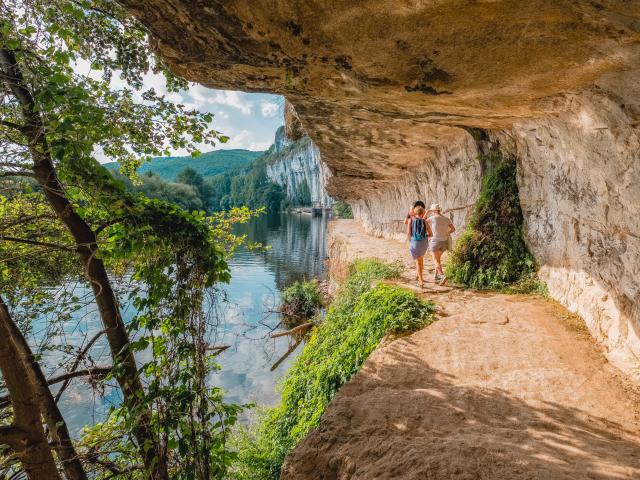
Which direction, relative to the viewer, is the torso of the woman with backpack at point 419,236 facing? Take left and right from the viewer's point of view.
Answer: facing away from the viewer

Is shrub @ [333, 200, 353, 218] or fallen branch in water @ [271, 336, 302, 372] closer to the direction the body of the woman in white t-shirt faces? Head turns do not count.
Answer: the shrub

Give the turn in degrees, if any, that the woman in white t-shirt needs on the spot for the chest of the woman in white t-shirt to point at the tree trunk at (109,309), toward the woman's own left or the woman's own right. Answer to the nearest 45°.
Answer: approximately 135° to the woman's own left

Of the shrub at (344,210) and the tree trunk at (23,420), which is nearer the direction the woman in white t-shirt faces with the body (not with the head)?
the shrub

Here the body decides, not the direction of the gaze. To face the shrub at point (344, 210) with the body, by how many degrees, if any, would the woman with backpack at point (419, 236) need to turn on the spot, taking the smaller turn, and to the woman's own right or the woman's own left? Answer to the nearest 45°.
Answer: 0° — they already face it

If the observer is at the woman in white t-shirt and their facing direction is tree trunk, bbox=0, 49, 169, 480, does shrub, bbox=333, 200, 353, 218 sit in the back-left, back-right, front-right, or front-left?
back-right

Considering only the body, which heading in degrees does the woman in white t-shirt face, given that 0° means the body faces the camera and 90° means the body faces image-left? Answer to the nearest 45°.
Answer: approximately 180°

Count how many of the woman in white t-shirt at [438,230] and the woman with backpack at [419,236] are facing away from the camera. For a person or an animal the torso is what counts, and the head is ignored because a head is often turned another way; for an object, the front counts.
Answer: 2

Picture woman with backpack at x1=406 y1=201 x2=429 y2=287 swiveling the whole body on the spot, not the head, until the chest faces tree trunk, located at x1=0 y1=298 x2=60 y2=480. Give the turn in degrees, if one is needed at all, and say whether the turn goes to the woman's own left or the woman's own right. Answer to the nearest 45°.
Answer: approximately 135° to the woman's own left

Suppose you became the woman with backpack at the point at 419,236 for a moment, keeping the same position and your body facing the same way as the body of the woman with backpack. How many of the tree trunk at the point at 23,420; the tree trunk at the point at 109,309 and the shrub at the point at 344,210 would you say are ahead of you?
1
